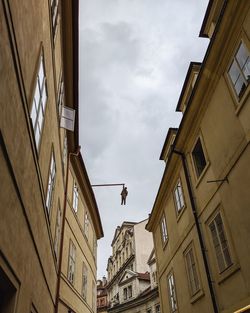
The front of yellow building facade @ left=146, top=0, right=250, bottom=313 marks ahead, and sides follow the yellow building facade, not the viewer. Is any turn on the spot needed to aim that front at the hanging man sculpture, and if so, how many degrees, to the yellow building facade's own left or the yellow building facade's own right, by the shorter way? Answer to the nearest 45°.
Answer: approximately 90° to the yellow building facade's own right

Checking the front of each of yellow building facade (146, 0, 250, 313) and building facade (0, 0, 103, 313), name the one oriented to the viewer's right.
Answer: the building facade

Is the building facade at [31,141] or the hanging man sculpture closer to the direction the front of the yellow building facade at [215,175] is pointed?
the building facade

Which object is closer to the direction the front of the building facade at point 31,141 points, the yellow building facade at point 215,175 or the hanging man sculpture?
the yellow building facade

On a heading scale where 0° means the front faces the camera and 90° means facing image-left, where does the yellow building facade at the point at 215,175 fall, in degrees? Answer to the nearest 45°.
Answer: approximately 45°

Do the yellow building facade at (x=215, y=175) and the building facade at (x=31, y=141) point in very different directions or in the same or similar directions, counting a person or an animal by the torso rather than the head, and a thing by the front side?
very different directions

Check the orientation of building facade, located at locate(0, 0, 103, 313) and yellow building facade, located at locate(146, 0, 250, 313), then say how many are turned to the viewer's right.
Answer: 1

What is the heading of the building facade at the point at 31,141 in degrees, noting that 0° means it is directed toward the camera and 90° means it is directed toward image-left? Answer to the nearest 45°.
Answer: approximately 270°

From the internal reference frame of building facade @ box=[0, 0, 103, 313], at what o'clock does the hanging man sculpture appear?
The hanging man sculpture is roughly at 10 o'clock from the building facade.
